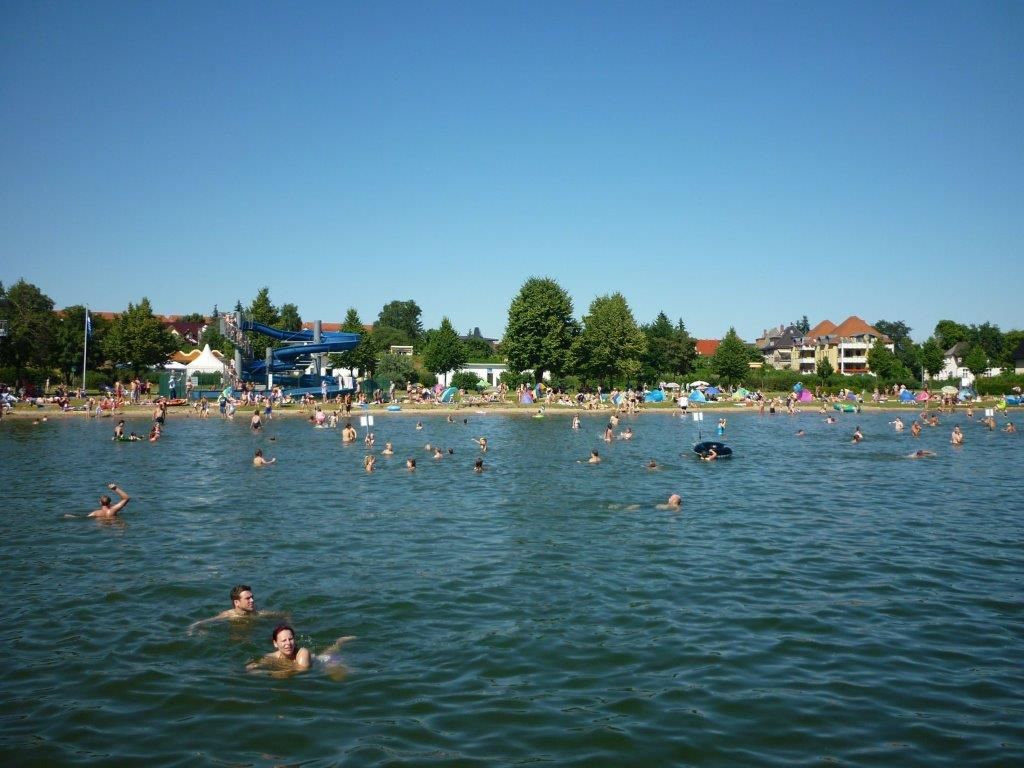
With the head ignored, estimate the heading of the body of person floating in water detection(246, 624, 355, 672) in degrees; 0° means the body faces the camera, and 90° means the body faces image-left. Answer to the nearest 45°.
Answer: approximately 0°

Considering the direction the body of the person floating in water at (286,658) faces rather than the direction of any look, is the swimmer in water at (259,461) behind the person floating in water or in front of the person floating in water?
behind
